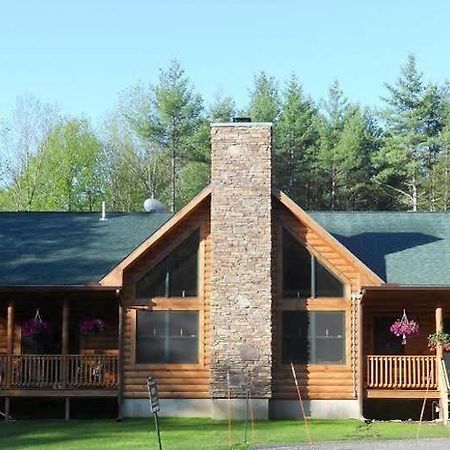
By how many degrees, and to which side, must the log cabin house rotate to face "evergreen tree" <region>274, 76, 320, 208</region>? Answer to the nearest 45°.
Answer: approximately 180°

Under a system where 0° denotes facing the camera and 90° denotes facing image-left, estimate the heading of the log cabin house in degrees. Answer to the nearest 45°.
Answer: approximately 0°

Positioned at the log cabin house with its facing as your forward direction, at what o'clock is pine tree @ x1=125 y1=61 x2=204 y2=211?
The pine tree is roughly at 6 o'clock from the log cabin house.

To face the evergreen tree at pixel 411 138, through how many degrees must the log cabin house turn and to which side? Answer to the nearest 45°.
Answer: approximately 180°
